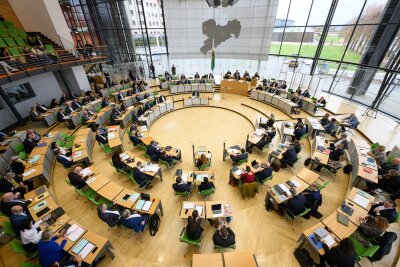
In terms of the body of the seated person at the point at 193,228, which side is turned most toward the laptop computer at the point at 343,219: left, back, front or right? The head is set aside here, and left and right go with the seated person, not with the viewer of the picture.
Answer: right

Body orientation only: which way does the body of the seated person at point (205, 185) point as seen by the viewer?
away from the camera

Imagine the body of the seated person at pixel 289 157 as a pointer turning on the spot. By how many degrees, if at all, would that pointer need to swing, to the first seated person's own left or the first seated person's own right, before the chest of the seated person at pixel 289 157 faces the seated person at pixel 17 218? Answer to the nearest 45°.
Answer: approximately 90° to the first seated person's own left

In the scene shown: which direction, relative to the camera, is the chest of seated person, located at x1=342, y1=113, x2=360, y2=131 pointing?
to the viewer's left

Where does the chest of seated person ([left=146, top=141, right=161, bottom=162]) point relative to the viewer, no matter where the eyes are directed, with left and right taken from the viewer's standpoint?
facing away from the viewer and to the right of the viewer

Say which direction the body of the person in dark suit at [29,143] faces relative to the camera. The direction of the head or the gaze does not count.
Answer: to the viewer's right

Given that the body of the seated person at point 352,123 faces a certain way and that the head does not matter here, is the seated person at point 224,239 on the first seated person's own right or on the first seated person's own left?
on the first seated person's own left

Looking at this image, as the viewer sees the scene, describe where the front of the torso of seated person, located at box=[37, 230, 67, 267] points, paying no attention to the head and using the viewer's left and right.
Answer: facing away from the viewer and to the right of the viewer

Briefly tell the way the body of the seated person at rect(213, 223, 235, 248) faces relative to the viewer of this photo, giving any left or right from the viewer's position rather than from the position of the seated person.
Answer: facing away from the viewer

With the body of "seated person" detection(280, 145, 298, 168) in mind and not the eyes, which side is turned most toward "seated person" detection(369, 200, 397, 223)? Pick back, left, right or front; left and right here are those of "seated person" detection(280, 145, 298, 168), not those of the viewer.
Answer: back

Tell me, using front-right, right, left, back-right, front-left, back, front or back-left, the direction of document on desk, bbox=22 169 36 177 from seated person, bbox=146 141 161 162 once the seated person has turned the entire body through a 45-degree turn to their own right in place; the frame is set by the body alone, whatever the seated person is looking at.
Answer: back
